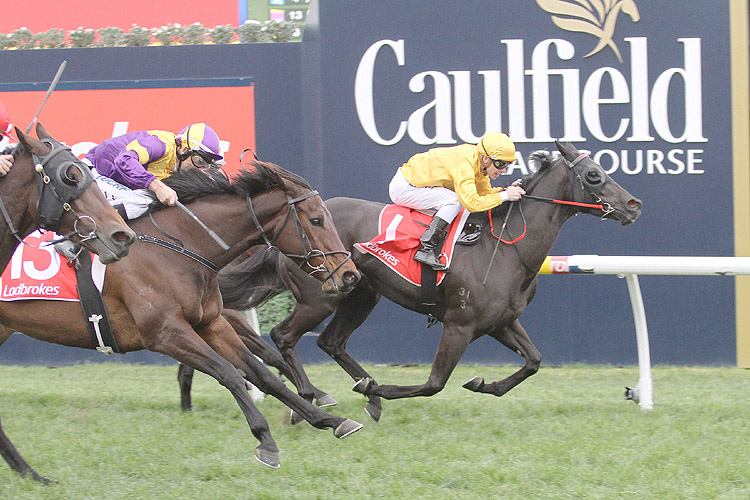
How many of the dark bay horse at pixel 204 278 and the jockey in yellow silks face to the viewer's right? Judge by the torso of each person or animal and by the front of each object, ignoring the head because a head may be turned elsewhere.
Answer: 2

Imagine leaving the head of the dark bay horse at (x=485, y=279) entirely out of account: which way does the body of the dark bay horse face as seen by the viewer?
to the viewer's right

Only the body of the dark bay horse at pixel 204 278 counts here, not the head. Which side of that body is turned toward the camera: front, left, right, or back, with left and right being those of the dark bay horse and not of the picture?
right

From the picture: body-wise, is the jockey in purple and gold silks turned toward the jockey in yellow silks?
yes

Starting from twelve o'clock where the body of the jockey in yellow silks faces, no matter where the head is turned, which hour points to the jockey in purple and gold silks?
The jockey in purple and gold silks is roughly at 5 o'clock from the jockey in yellow silks.

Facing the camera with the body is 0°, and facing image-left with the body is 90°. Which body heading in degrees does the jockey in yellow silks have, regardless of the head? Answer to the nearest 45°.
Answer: approximately 270°

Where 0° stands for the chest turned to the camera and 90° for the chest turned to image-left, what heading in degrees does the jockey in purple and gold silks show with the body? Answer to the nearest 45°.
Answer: approximately 270°

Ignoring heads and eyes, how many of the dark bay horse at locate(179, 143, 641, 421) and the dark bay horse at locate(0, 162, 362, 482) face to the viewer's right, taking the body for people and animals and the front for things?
2

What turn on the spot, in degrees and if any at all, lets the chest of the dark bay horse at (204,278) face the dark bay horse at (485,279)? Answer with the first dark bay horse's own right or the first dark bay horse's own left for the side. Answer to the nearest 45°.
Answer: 0° — it already faces it
